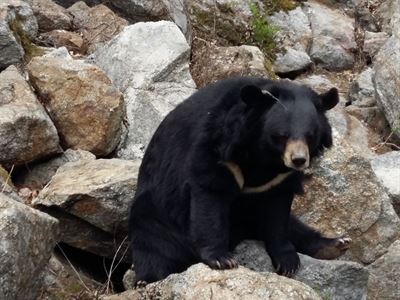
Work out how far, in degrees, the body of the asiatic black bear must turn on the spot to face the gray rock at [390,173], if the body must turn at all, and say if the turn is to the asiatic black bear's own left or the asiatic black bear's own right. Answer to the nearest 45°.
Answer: approximately 90° to the asiatic black bear's own left

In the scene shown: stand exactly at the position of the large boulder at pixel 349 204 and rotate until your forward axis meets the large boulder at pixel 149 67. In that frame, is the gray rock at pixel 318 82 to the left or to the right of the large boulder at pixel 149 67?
right

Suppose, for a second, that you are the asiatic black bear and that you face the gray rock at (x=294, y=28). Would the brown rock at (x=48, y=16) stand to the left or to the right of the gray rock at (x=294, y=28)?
left

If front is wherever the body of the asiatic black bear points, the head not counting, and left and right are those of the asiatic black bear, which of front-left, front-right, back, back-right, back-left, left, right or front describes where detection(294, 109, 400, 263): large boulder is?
left

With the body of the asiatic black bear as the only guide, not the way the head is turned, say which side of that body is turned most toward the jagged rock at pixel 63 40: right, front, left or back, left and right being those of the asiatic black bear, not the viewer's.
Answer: back

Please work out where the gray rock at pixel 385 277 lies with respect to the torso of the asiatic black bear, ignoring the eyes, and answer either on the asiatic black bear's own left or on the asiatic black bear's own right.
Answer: on the asiatic black bear's own left

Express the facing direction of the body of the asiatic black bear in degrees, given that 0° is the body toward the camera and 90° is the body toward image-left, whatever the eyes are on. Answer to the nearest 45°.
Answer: approximately 315°

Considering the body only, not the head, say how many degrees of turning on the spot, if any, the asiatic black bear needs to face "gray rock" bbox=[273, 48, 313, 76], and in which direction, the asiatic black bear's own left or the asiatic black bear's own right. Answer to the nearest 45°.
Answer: approximately 135° to the asiatic black bear's own left

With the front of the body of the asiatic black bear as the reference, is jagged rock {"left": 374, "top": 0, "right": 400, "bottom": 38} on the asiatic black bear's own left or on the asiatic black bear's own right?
on the asiatic black bear's own left

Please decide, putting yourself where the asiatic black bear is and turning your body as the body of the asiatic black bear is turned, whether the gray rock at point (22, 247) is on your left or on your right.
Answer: on your right

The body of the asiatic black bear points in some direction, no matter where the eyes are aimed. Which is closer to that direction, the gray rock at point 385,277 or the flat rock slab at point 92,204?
the gray rock

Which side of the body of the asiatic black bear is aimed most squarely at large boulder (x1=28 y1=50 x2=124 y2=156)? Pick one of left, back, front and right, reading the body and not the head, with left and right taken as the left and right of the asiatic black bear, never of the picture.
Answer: back
